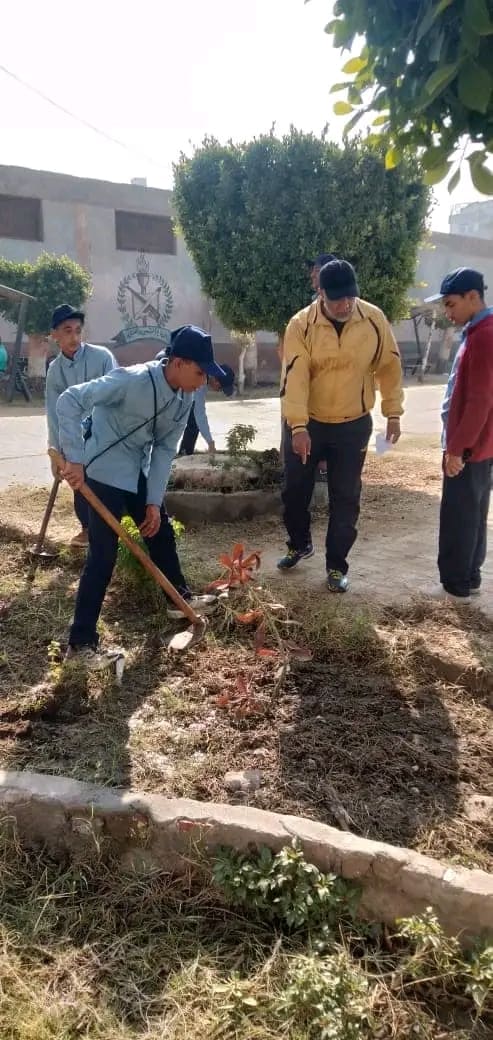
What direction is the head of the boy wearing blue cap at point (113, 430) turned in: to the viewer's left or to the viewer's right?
to the viewer's right

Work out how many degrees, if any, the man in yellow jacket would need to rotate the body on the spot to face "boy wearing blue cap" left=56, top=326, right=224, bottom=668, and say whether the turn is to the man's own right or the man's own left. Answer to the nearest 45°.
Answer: approximately 45° to the man's own right

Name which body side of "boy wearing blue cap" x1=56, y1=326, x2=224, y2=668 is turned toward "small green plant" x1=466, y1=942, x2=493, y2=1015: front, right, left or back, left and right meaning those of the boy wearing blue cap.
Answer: front

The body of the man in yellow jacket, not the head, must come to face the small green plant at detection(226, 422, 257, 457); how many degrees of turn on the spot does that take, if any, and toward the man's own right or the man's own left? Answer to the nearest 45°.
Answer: approximately 180°

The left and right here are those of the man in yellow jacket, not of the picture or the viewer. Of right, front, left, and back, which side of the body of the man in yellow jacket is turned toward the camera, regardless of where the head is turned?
front

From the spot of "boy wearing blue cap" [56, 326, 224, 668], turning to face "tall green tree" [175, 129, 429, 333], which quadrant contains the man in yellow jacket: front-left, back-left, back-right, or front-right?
front-right

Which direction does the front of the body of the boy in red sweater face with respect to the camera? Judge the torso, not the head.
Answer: to the viewer's left

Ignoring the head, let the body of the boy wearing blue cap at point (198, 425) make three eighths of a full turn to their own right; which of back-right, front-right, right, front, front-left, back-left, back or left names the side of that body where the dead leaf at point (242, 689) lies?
front-left

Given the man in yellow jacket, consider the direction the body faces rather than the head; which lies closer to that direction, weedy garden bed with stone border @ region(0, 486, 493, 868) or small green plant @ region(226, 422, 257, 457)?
the weedy garden bed with stone border

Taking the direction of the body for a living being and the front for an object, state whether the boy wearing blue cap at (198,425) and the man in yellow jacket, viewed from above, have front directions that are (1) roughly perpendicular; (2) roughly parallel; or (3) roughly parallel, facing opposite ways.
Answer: roughly perpendicular

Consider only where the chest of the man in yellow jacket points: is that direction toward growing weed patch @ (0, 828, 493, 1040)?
yes

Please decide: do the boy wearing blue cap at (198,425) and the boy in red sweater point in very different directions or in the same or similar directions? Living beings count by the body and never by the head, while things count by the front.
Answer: very different directions

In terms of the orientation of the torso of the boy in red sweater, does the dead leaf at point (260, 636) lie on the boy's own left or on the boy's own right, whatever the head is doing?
on the boy's own left
